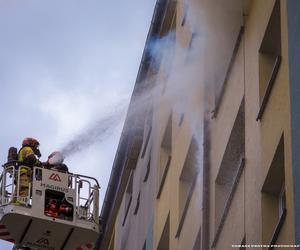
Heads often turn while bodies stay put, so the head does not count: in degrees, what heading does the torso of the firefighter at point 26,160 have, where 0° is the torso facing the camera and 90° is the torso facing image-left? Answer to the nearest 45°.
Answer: approximately 270°

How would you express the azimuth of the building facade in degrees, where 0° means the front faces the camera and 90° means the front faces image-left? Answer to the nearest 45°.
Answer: approximately 45°

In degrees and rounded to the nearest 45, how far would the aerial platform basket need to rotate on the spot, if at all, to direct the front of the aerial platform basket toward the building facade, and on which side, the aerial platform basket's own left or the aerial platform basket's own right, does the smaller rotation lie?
approximately 45° to the aerial platform basket's own left

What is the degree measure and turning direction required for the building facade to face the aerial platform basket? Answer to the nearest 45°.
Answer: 0° — it already faces it

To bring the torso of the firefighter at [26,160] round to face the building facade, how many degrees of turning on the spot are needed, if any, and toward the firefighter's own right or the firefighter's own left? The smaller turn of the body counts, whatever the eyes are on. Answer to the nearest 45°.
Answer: approximately 45° to the firefighter's own right

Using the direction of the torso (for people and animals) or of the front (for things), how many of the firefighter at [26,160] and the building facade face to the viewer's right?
1
